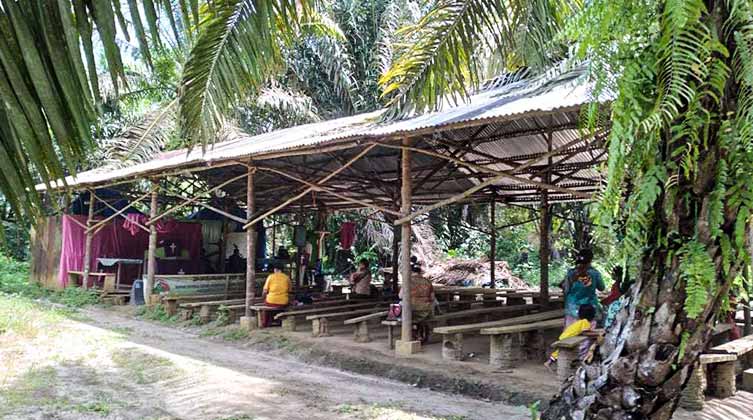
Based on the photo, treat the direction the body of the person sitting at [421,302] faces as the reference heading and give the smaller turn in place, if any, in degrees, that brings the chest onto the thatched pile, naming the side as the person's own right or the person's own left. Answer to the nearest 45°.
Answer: approximately 90° to the person's own right

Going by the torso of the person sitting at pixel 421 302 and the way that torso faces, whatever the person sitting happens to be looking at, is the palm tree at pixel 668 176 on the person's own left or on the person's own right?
on the person's own left

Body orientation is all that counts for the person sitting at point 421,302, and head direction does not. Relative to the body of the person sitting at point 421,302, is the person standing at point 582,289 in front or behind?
behind

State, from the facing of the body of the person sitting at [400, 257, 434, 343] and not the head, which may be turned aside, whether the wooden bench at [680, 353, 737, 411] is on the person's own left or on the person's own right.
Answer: on the person's own left

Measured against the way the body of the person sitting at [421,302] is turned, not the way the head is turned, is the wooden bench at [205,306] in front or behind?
in front

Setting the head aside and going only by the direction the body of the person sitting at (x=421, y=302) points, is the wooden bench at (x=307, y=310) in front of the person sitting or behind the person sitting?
in front
